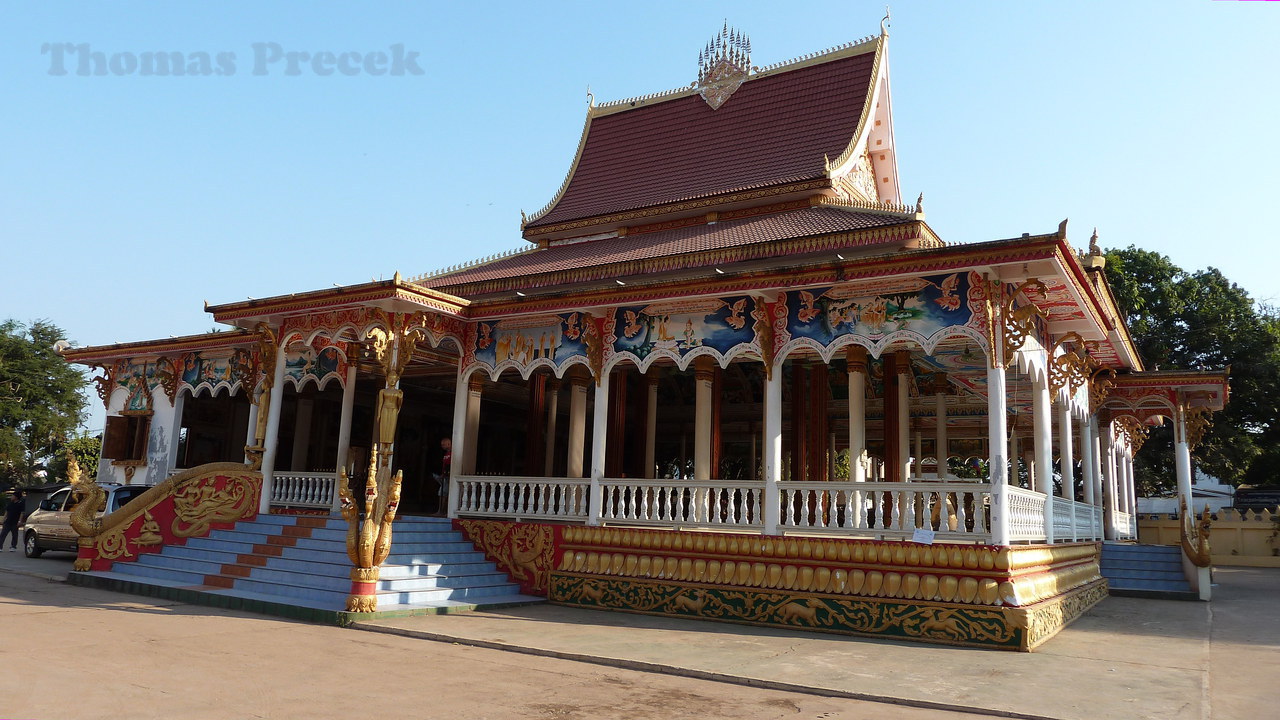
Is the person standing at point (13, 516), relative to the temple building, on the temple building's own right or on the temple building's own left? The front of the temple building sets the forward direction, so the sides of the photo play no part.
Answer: on the temple building's own right

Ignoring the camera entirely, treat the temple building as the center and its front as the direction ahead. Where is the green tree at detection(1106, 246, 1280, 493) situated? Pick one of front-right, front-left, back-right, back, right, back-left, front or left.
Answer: back

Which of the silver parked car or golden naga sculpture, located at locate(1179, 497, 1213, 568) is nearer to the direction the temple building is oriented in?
the silver parked car

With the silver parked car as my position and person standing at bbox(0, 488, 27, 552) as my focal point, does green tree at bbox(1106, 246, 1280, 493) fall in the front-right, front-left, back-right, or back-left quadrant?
back-right

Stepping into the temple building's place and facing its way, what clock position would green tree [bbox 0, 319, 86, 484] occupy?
The green tree is roughly at 3 o'clock from the temple building.

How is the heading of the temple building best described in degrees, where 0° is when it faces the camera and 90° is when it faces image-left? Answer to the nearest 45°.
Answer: approximately 45°

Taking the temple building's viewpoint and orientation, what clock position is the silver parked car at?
The silver parked car is roughly at 2 o'clock from the temple building.

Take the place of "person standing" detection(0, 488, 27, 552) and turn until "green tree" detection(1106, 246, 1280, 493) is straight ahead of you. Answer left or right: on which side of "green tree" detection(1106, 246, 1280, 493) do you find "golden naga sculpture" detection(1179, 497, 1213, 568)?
right

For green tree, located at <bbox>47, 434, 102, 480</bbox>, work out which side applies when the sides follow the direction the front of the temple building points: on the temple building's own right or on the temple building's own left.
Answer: on the temple building's own right
